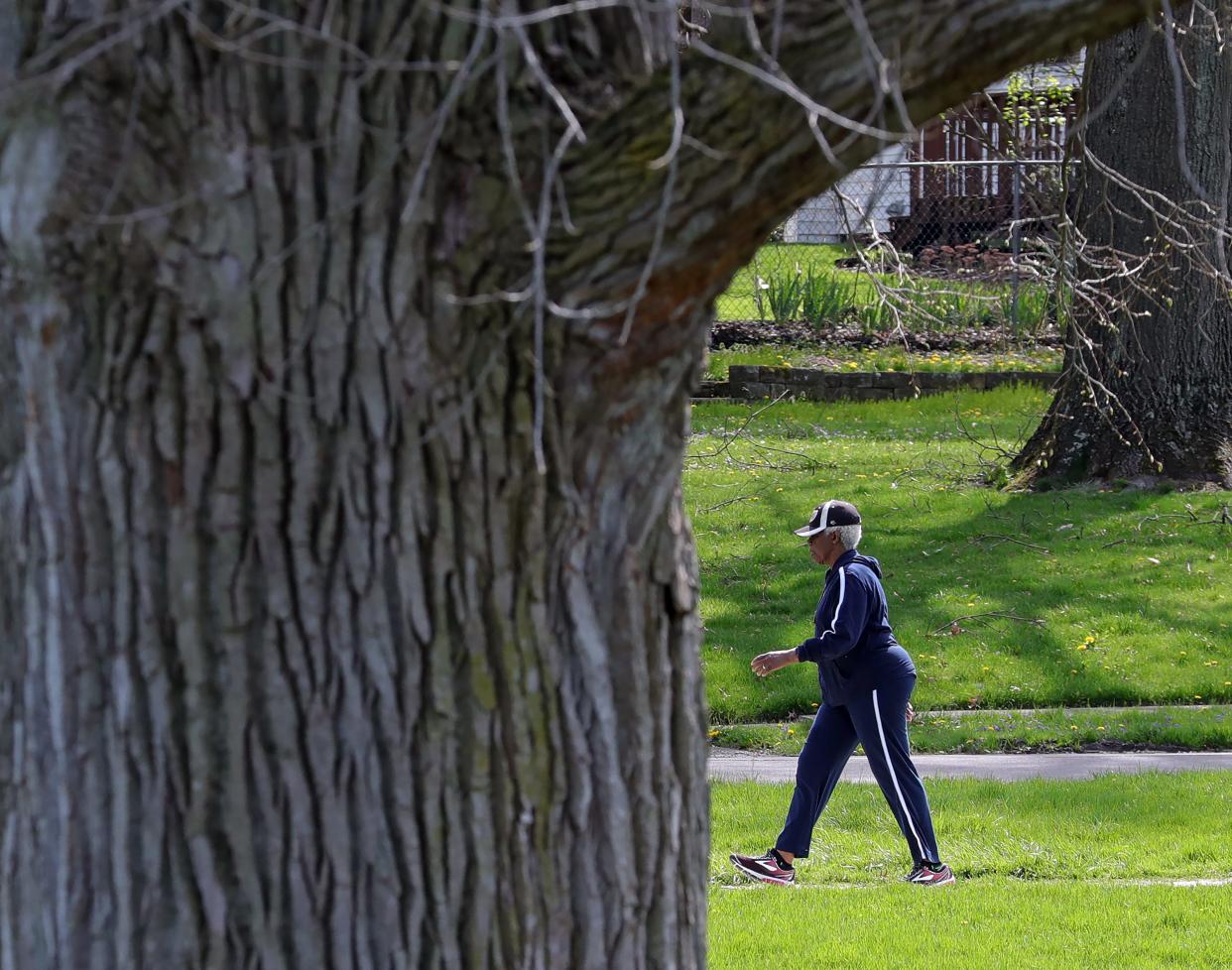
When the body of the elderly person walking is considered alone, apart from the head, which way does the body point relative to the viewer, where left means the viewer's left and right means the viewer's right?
facing to the left of the viewer

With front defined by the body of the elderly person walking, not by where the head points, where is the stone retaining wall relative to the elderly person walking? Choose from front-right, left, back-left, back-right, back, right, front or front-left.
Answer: right

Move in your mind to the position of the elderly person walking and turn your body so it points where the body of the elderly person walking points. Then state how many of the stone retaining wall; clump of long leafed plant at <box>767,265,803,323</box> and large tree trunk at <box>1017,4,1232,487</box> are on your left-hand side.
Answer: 0

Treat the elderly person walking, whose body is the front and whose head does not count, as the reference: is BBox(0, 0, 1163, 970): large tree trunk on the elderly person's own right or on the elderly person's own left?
on the elderly person's own left

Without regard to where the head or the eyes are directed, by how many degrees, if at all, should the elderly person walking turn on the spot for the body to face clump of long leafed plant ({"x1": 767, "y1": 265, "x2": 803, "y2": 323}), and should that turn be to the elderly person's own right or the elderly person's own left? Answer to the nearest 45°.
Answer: approximately 90° to the elderly person's own right

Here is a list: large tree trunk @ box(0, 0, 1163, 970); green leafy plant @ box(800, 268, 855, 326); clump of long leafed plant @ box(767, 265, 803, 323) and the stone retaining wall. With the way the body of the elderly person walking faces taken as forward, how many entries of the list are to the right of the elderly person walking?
3

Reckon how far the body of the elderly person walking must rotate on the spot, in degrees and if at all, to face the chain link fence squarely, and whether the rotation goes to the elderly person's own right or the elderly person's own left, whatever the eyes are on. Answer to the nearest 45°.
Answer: approximately 90° to the elderly person's own right

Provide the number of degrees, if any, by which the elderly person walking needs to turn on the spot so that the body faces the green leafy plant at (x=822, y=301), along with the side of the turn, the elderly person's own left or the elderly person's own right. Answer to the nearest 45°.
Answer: approximately 90° to the elderly person's own right

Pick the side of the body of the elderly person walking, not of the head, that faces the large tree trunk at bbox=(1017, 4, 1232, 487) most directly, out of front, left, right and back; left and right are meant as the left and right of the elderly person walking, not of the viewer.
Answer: right

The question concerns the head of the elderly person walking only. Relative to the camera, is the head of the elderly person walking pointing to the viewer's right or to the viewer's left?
to the viewer's left

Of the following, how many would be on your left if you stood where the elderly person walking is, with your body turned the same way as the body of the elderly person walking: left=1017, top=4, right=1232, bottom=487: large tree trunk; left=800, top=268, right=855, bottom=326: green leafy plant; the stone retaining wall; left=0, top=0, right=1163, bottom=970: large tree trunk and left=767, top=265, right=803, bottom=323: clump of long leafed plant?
1
